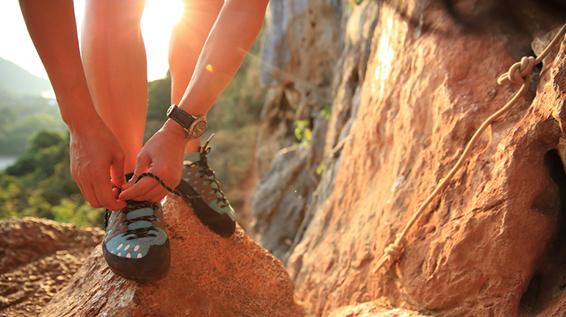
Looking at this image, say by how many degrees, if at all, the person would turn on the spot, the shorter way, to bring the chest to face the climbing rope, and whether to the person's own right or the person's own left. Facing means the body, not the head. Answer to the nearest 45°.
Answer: approximately 90° to the person's own left

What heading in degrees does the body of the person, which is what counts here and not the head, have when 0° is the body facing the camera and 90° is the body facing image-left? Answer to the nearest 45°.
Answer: approximately 0°
